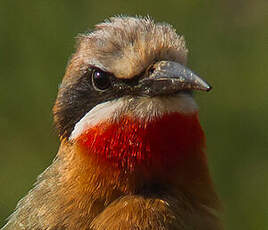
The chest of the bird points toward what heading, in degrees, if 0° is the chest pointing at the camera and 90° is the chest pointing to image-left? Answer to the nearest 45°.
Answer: approximately 315°
